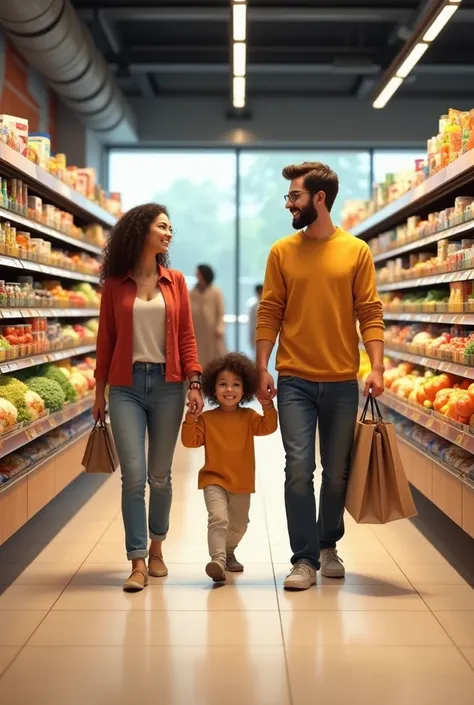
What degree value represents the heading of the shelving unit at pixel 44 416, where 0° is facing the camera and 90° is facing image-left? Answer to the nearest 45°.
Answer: approximately 270°

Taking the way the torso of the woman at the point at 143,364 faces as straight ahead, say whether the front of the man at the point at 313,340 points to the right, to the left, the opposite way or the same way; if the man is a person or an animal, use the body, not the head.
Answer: the same way

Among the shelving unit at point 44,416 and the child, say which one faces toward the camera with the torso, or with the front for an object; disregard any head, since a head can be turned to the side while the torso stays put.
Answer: the child

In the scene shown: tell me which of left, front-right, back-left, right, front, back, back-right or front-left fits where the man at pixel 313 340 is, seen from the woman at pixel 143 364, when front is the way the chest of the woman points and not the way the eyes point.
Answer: left

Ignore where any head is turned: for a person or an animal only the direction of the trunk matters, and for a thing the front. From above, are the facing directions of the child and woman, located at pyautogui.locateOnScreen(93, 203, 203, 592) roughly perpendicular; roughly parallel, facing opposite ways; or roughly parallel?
roughly parallel

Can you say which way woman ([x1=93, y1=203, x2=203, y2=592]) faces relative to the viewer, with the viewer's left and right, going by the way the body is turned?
facing the viewer

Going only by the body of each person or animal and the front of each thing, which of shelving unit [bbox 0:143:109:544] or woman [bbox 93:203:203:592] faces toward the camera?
the woman

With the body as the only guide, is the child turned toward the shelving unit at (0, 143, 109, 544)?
no

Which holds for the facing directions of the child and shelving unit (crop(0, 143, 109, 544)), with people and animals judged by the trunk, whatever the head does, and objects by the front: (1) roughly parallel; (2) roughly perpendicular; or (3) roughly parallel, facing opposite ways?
roughly perpendicular

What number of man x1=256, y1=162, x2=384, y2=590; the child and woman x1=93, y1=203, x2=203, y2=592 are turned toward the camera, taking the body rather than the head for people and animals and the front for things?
3

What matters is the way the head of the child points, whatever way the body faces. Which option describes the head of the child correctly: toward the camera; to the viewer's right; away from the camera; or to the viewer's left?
toward the camera

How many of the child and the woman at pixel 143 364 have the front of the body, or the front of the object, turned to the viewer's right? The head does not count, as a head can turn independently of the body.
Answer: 0

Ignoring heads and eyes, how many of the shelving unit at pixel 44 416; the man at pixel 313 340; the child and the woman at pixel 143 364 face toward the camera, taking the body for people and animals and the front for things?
3

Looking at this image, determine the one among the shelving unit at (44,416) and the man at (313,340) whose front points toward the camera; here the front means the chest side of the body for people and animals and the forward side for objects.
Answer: the man

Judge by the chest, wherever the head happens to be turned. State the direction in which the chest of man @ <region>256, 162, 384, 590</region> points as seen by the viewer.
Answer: toward the camera
